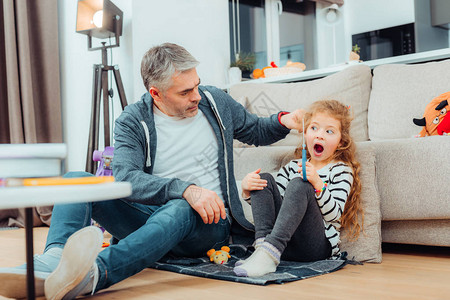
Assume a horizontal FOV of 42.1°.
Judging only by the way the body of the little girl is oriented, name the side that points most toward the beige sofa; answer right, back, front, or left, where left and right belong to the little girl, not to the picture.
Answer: back

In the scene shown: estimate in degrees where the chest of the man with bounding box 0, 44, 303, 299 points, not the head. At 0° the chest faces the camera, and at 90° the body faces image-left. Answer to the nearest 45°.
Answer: approximately 0°

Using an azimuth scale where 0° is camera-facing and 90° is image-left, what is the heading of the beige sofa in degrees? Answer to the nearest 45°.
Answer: approximately 0°

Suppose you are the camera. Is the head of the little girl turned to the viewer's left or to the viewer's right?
to the viewer's left

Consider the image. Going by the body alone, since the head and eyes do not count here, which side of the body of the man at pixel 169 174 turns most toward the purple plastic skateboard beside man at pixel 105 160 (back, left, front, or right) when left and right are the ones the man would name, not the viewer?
back

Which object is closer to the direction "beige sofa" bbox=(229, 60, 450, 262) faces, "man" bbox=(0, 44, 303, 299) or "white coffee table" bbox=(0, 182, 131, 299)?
the white coffee table

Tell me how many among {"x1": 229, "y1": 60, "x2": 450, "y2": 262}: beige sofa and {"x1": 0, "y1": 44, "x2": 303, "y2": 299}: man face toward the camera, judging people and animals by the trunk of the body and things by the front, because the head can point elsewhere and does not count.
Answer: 2

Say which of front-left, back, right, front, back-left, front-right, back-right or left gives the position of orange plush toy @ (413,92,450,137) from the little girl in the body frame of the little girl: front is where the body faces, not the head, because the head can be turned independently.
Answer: back

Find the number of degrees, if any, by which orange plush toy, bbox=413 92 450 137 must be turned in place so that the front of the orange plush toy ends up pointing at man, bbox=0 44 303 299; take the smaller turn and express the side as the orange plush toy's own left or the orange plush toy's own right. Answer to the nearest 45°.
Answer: approximately 90° to the orange plush toy's own right

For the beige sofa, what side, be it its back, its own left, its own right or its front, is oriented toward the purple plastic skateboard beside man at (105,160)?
right
